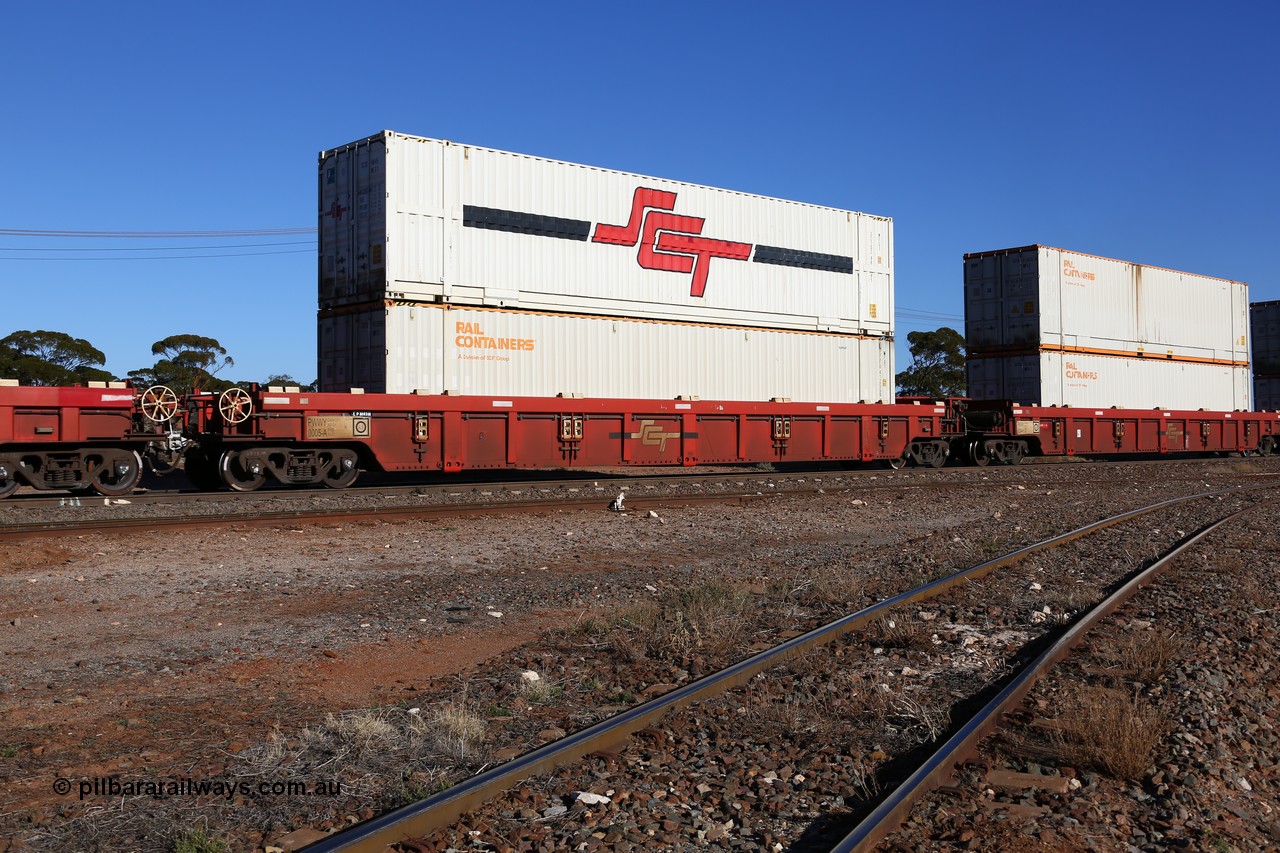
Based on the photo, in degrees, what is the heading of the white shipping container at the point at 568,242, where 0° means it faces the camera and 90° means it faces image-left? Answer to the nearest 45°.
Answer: approximately 45°

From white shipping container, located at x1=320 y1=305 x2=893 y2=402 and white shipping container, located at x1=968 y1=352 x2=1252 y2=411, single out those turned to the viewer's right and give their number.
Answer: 0

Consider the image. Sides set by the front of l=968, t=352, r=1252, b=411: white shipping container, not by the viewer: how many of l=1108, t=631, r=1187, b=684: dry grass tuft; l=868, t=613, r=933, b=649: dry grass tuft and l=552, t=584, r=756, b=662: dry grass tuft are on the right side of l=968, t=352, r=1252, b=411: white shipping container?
0

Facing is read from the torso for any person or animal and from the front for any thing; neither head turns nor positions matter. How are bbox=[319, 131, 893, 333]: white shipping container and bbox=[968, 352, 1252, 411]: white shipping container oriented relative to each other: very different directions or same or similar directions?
same or similar directions

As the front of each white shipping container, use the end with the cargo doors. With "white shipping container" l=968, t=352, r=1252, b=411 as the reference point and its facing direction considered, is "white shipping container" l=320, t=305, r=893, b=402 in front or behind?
in front

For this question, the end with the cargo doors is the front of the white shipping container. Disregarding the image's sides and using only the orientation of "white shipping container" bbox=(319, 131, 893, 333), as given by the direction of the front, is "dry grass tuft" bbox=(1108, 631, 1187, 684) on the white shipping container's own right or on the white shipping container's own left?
on the white shipping container's own left

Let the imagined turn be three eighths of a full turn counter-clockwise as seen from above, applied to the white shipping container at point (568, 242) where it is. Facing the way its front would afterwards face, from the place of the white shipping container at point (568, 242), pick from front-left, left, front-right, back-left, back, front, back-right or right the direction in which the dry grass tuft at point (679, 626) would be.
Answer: right

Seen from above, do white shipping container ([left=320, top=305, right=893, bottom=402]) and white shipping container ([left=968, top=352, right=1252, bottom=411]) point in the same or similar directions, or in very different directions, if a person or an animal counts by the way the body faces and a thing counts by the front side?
same or similar directions

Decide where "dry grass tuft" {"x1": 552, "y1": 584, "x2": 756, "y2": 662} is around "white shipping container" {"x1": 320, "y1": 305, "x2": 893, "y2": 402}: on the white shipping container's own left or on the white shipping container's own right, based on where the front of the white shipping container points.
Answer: on the white shipping container's own left
